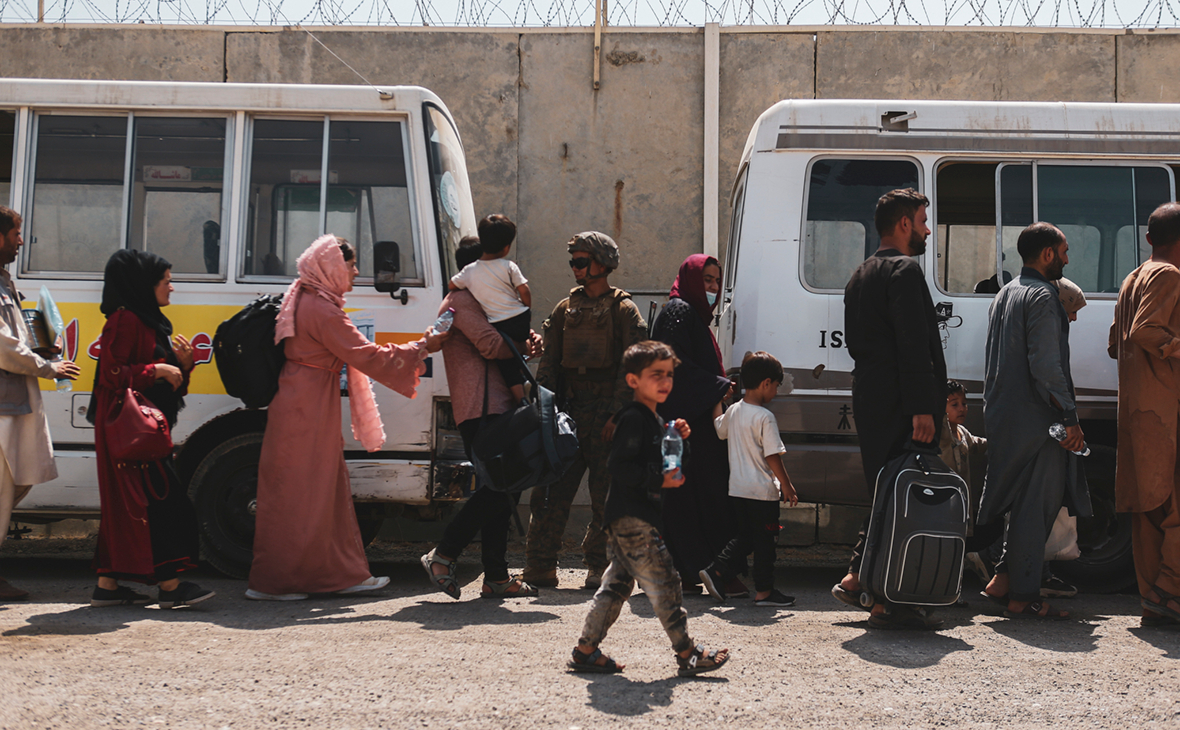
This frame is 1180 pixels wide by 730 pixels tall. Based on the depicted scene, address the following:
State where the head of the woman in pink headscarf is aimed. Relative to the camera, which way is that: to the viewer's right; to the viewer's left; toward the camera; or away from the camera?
to the viewer's right

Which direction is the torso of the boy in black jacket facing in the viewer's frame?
to the viewer's right

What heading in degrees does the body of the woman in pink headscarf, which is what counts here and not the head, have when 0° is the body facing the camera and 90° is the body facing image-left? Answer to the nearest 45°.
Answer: approximately 270°

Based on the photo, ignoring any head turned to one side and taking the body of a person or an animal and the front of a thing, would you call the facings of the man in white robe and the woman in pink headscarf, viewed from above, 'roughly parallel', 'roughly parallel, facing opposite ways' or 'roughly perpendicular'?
roughly parallel

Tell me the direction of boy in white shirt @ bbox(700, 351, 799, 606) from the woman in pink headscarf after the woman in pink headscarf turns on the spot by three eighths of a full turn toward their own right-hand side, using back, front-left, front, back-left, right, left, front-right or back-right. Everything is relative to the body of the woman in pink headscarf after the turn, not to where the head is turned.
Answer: back-left

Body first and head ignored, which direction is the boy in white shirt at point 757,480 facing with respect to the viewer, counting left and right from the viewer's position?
facing away from the viewer and to the right of the viewer

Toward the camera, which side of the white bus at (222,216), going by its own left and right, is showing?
right

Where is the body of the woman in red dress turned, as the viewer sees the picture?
to the viewer's right

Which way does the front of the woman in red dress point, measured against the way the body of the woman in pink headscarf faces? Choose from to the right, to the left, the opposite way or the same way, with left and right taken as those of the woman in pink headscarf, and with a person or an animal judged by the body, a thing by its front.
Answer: the same way

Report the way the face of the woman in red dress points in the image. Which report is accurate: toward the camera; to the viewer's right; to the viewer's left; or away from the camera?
to the viewer's right

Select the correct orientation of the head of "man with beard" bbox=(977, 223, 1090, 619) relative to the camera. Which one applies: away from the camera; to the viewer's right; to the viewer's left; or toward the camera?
to the viewer's right

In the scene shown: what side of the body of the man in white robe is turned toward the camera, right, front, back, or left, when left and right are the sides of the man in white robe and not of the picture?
right

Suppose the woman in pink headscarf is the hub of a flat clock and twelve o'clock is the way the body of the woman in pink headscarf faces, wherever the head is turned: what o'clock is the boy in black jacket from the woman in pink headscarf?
The boy in black jacket is roughly at 2 o'clock from the woman in pink headscarf.

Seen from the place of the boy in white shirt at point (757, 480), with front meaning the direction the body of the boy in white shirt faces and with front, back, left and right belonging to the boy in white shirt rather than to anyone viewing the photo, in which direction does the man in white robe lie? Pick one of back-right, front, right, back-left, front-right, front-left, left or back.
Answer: back-left

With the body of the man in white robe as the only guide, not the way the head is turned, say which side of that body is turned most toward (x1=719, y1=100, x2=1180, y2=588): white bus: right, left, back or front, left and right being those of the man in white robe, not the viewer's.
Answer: front
